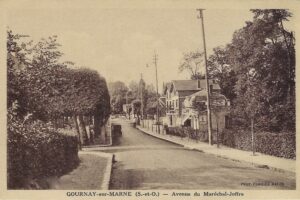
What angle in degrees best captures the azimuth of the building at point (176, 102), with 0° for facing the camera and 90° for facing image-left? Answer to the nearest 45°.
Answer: approximately 45°

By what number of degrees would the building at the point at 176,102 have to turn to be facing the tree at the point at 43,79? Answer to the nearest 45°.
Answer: approximately 45° to its left
